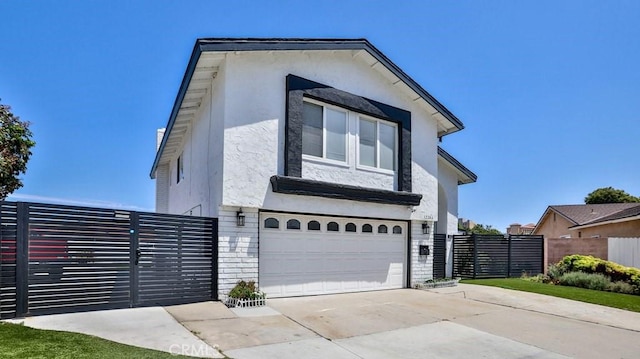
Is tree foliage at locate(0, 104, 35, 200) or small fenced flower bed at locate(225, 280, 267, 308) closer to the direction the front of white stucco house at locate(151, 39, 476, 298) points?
the small fenced flower bed

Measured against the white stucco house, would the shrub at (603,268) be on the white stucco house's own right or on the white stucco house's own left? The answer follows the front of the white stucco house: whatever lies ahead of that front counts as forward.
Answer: on the white stucco house's own left

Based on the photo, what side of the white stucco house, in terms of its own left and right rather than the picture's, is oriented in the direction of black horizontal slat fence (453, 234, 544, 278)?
left

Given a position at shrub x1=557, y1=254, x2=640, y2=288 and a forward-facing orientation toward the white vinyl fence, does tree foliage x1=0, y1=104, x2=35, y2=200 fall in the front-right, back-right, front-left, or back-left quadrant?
back-left

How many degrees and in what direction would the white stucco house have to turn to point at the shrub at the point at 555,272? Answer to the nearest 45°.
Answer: approximately 90° to its left

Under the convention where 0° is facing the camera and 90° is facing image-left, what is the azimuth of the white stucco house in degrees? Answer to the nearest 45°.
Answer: approximately 315°

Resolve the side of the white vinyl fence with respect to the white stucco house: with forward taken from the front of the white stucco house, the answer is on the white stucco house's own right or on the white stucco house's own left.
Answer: on the white stucco house's own left
